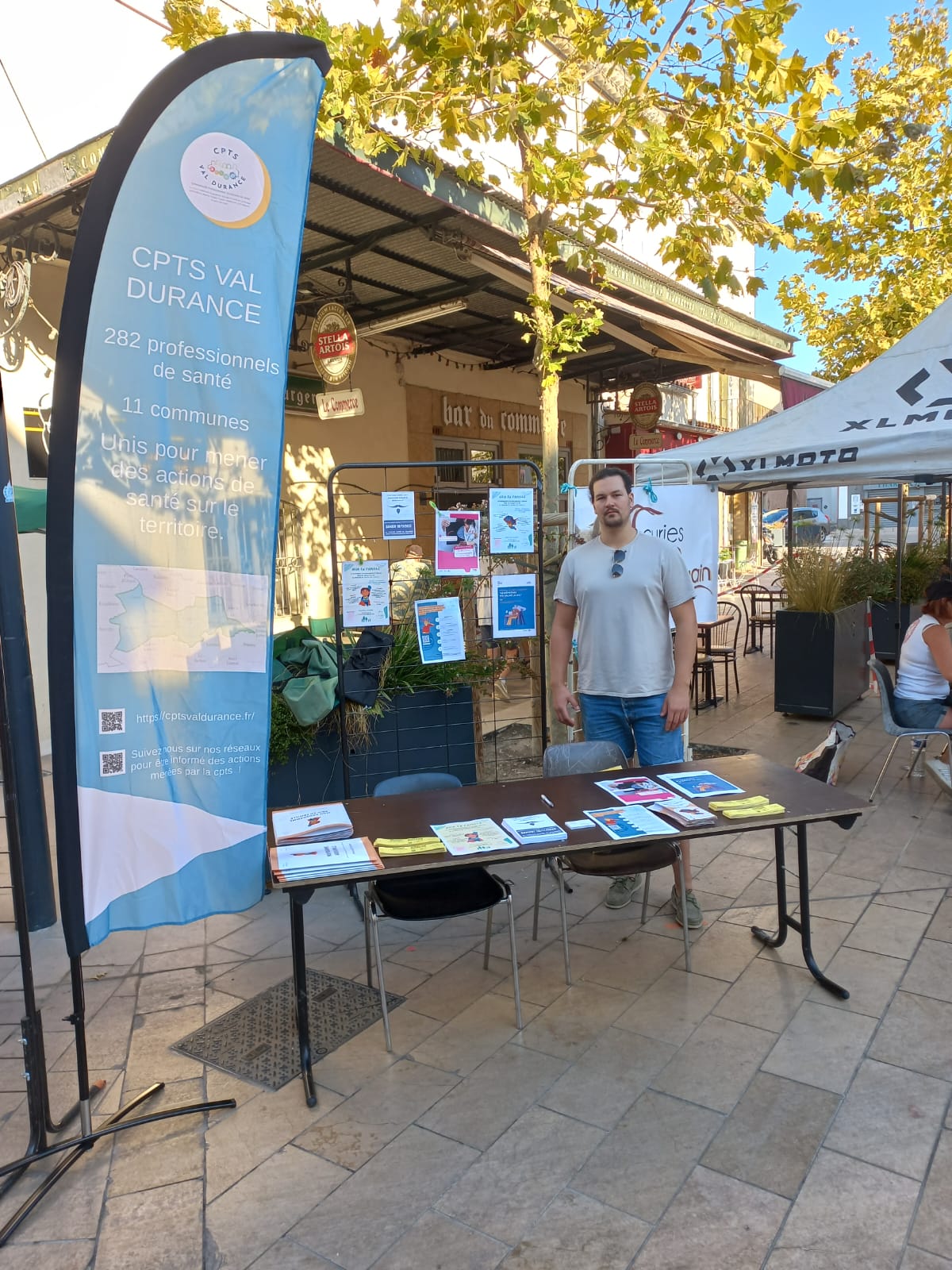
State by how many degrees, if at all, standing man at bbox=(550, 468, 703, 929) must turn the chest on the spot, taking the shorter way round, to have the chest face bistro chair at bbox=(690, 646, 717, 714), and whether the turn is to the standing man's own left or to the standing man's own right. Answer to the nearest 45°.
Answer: approximately 180°

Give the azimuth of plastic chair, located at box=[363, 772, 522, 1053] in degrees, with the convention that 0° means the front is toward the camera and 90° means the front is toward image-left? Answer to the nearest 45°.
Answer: approximately 0°

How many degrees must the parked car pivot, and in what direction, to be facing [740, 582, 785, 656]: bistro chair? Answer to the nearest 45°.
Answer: approximately 45° to its left

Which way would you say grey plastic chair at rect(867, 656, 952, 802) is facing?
to the viewer's right

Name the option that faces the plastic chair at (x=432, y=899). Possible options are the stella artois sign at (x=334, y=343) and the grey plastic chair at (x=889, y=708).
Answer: the stella artois sign

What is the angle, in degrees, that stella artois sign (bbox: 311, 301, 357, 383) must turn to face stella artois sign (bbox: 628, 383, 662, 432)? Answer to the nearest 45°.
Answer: approximately 135° to its left

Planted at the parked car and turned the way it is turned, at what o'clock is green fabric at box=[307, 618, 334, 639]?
The green fabric is roughly at 11 o'clock from the parked car.

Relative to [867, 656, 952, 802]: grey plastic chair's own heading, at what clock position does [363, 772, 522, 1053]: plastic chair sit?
The plastic chair is roughly at 4 o'clock from the grey plastic chair.

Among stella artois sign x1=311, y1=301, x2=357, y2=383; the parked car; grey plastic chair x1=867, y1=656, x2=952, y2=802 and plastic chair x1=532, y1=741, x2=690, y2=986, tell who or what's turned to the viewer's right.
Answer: the grey plastic chair

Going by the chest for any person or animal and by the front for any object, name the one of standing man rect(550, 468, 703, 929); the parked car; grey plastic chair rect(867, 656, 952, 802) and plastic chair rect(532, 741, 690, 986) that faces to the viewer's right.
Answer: the grey plastic chair

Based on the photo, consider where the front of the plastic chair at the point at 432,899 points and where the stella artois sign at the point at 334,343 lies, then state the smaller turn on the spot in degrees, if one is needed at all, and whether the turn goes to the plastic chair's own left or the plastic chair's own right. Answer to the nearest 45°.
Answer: approximately 180°

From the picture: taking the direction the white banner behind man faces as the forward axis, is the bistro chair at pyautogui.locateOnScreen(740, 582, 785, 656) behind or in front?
behind

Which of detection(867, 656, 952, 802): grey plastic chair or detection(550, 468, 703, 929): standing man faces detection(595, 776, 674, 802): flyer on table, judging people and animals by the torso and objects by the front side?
the standing man
